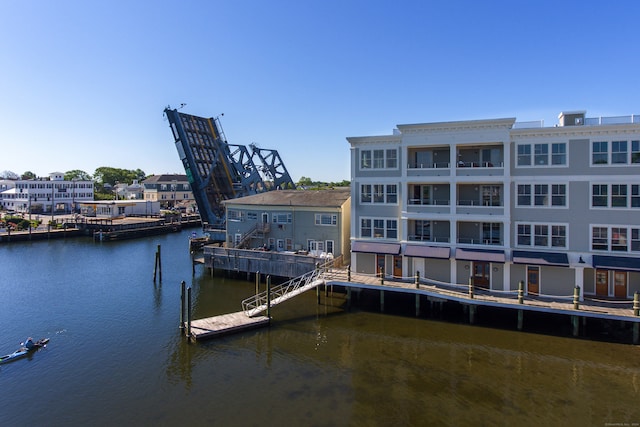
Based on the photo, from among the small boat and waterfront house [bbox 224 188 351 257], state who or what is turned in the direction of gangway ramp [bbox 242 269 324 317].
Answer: the waterfront house

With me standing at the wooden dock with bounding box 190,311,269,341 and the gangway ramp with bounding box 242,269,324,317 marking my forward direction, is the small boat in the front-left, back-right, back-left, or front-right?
back-left

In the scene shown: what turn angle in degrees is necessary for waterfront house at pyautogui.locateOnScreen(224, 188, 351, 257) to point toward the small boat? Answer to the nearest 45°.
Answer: approximately 45° to its right

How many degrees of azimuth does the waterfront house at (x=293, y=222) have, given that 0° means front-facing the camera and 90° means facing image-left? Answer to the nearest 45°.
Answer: approximately 0°
